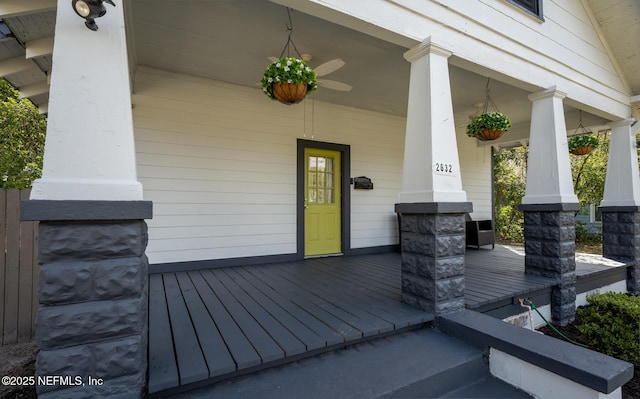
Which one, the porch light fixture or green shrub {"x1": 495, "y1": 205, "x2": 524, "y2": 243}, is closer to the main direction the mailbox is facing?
the porch light fixture

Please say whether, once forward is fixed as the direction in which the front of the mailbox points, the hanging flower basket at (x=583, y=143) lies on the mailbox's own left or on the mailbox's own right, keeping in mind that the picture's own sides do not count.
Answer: on the mailbox's own left

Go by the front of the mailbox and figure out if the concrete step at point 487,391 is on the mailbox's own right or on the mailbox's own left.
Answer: on the mailbox's own left

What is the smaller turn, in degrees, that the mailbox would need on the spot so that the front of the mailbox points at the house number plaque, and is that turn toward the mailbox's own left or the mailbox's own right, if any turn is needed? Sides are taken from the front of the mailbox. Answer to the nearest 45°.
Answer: approximately 45° to the mailbox's own left

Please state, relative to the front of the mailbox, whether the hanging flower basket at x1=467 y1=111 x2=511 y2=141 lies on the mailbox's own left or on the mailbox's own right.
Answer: on the mailbox's own left
